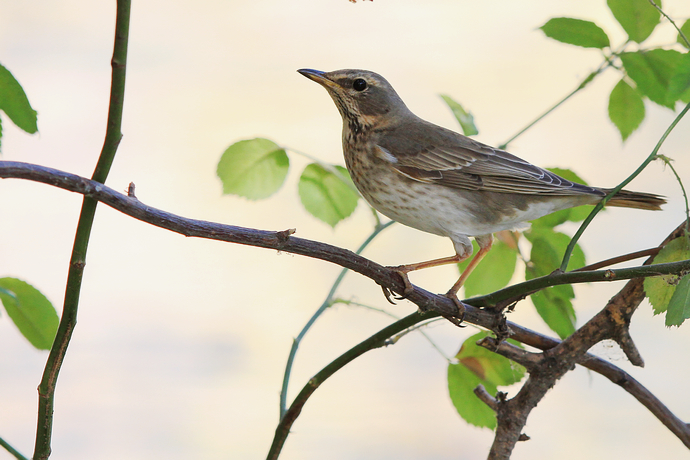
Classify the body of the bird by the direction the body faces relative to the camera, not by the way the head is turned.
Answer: to the viewer's left
